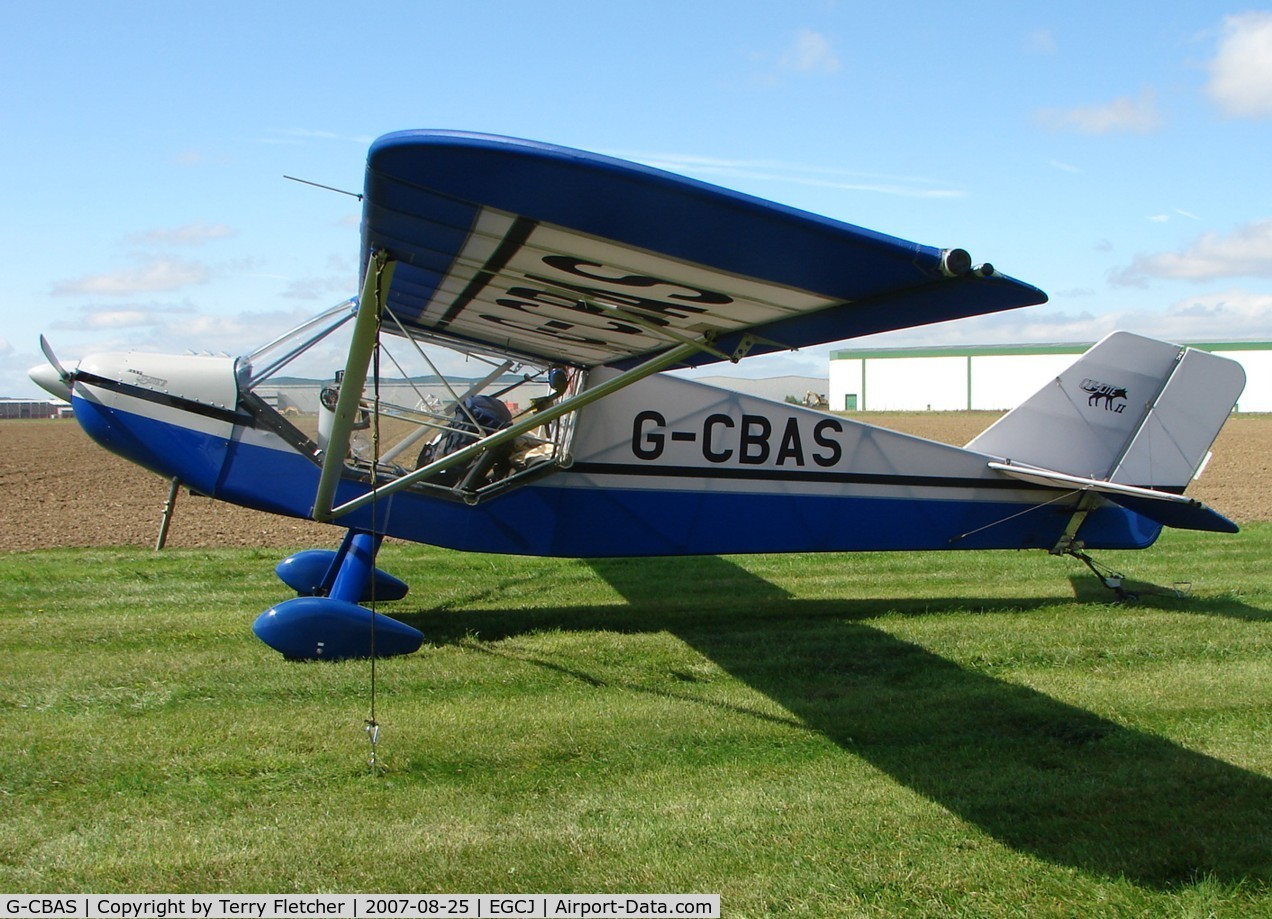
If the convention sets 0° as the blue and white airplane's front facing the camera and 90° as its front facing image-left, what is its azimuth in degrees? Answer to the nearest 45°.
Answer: approximately 90°
